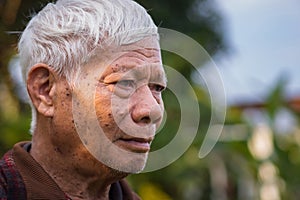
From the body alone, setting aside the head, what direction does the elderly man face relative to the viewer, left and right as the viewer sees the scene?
facing the viewer and to the right of the viewer

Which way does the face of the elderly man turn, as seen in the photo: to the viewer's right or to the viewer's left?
to the viewer's right
